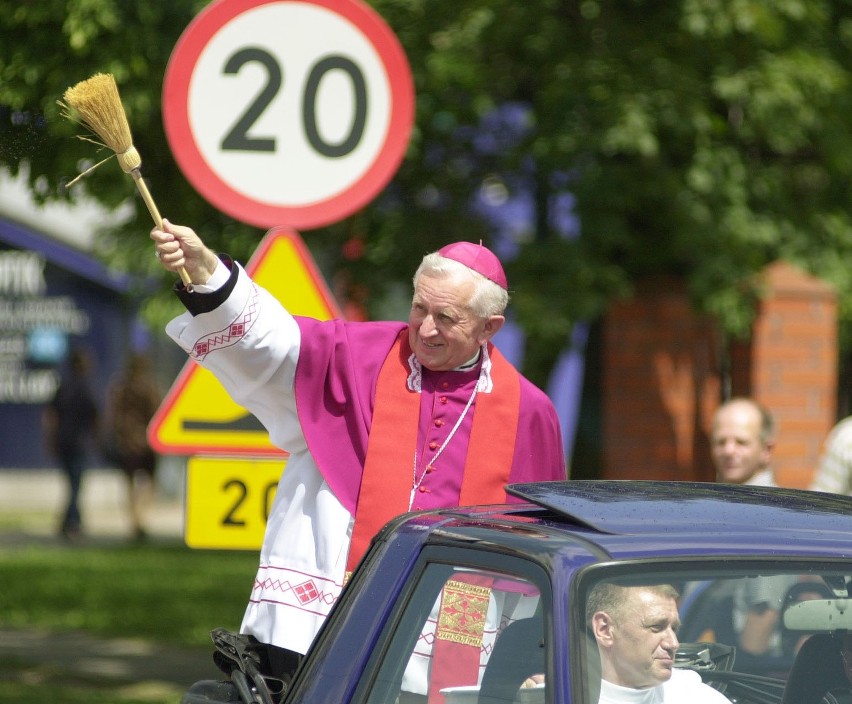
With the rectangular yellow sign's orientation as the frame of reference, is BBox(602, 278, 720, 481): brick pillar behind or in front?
behind

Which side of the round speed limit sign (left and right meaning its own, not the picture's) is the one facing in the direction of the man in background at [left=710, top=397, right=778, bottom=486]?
left

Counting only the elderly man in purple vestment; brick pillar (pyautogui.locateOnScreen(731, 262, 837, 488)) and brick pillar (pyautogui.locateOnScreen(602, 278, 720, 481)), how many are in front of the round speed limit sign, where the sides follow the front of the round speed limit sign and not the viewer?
1

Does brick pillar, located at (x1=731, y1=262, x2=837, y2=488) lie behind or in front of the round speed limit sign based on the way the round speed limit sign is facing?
behind
